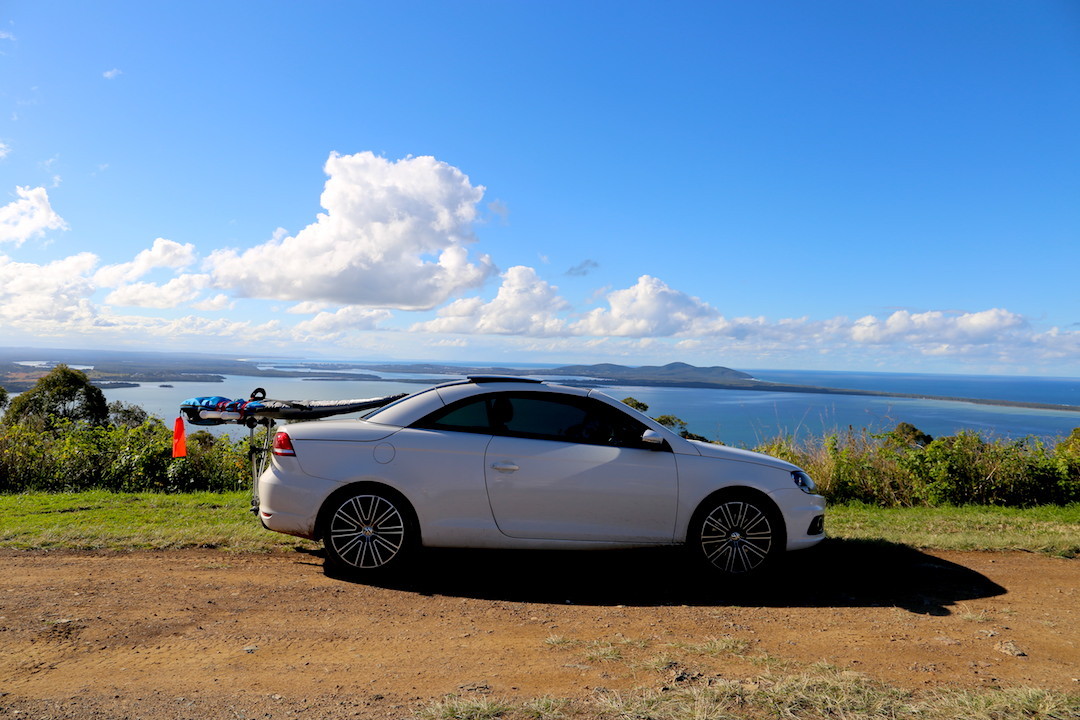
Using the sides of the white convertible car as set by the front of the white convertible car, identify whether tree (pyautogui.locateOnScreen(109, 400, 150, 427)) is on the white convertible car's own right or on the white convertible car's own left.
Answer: on the white convertible car's own left

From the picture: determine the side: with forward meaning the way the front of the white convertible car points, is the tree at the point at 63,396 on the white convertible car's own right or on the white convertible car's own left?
on the white convertible car's own left

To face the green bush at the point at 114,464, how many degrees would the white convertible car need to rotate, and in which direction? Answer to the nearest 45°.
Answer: approximately 135° to its left

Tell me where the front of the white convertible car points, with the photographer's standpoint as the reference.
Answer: facing to the right of the viewer
